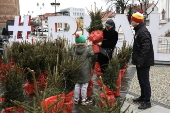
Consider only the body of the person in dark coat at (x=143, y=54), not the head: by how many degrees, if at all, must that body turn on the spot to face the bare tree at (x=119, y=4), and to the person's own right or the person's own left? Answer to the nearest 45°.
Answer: approximately 90° to the person's own right

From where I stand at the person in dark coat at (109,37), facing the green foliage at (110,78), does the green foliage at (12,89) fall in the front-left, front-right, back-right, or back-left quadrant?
front-right

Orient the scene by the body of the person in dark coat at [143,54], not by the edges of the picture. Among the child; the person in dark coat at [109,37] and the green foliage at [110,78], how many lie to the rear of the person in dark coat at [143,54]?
0

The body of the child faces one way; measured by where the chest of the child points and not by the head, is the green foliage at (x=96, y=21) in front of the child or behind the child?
in front

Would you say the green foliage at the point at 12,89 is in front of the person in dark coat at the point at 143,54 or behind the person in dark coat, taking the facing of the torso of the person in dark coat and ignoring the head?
in front

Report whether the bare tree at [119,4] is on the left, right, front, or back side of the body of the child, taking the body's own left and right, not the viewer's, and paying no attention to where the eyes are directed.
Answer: front

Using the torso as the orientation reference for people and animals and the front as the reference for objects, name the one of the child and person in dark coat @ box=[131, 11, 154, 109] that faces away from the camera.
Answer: the child

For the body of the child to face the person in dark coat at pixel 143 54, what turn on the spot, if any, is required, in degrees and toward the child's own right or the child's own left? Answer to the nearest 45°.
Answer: approximately 90° to the child's own right

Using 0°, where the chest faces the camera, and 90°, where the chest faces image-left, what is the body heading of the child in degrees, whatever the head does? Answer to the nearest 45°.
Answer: approximately 180°

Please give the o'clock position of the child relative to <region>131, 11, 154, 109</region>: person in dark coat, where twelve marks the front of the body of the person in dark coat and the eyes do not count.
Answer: The child is roughly at 12 o'clock from the person in dark coat.

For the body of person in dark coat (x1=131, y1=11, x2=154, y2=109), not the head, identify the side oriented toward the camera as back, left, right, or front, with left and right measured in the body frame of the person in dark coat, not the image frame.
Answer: left

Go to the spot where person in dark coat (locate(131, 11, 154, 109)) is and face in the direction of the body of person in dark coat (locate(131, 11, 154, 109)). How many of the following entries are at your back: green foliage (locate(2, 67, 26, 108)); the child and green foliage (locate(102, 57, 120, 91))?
0
